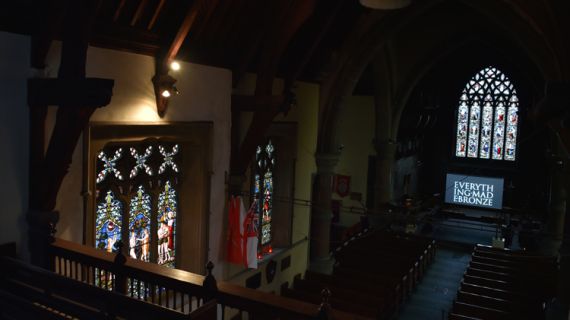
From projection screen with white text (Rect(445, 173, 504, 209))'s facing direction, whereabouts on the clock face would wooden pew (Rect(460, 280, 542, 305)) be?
The wooden pew is roughly at 12 o'clock from the projection screen with white text.

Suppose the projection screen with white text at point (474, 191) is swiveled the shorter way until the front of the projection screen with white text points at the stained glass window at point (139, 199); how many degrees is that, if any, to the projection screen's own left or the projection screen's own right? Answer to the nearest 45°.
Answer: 0° — it already faces it

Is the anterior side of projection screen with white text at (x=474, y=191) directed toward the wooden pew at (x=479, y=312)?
yes

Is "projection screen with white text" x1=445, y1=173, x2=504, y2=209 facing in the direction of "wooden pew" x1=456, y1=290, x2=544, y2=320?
yes

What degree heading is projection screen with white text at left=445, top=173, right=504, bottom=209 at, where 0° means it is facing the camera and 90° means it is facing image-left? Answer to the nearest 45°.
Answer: approximately 0°

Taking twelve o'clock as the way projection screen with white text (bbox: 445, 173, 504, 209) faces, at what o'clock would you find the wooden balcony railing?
The wooden balcony railing is roughly at 12 o'clock from the projection screen with white text.
